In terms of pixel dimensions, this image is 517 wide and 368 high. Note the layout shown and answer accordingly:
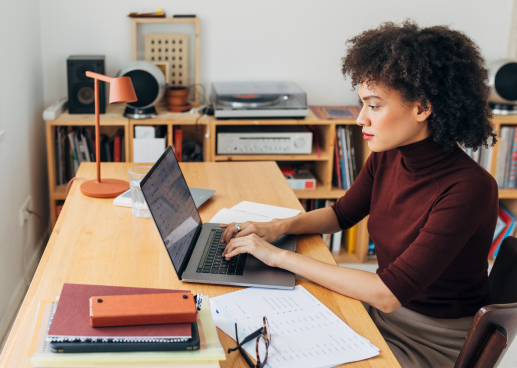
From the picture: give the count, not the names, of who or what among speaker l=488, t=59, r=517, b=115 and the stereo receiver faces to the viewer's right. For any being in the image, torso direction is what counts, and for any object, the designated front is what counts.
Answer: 0

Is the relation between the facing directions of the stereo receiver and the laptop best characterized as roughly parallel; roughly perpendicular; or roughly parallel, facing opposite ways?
roughly perpendicular

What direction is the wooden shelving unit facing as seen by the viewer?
toward the camera

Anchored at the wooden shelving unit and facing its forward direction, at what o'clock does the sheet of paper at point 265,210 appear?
The sheet of paper is roughly at 12 o'clock from the wooden shelving unit.

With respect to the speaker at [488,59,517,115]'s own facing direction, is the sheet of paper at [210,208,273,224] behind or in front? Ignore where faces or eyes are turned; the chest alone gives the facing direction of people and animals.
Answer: in front

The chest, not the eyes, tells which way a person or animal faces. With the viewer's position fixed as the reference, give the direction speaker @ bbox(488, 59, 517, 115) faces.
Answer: facing the viewer

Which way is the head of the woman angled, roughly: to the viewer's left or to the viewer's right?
to the viewer's left

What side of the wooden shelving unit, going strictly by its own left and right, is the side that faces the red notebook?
front

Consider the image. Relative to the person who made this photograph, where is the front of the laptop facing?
facing to the right of the viewer

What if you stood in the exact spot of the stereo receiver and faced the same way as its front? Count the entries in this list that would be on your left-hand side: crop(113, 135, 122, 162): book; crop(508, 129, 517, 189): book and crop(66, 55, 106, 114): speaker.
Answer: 1

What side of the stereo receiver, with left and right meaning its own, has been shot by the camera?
front
